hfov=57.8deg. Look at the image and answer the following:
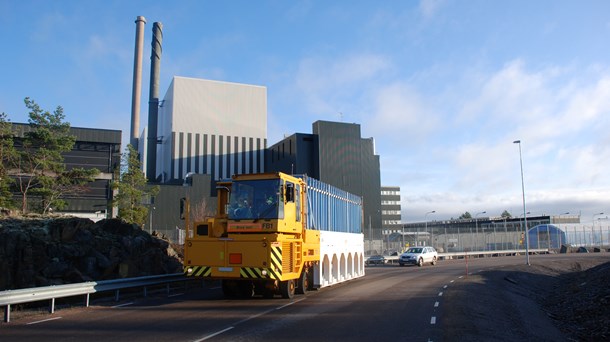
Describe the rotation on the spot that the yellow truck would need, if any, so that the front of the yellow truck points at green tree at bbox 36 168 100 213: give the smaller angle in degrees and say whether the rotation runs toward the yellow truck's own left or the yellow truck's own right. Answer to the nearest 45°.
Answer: approximately 90° to the yellow truck's own right

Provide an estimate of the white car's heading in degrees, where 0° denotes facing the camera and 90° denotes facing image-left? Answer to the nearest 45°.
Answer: approximately 45°

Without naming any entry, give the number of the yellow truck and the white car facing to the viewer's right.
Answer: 0

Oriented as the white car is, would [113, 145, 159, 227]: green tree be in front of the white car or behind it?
in front

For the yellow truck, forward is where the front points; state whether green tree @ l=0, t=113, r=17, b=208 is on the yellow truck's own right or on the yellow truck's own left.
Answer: on the yellow truck's own right

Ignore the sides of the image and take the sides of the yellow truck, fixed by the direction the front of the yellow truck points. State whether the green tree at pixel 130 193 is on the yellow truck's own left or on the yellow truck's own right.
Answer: on the yellow truck's own right

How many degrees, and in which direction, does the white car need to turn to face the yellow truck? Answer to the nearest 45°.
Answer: approximately 45° to its left

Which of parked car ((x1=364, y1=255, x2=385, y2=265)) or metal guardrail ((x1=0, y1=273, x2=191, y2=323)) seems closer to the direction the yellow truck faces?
the metal guardrail

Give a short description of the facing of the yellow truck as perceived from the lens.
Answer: facing the viewer and to the left of the viewer
